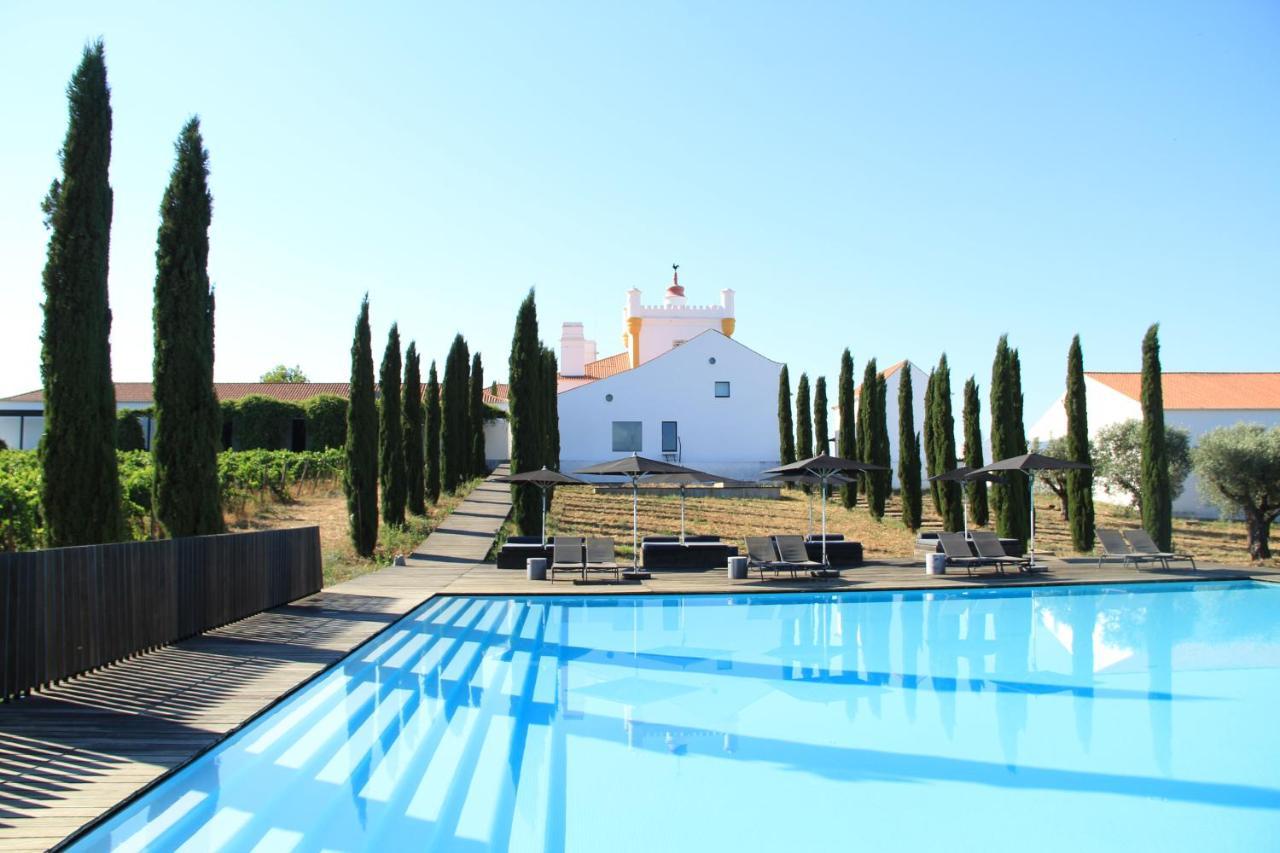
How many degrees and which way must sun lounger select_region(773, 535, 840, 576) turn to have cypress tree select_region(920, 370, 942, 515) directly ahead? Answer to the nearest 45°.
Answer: approximately 135° to its left

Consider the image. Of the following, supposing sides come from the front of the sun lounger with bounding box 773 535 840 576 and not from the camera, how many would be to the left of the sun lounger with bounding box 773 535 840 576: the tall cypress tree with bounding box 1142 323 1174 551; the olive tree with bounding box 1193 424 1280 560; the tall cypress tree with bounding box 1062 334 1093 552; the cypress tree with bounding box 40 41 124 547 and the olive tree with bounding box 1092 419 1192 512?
4

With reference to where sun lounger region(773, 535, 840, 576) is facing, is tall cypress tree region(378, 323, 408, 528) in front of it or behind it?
behind

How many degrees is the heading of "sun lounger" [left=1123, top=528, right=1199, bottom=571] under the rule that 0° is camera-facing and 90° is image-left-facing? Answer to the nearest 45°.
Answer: approximately 315°

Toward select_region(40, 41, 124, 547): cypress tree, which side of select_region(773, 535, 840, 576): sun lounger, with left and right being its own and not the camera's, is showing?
right

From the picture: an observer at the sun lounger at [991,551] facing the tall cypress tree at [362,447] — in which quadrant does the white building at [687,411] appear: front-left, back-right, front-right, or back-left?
front-right

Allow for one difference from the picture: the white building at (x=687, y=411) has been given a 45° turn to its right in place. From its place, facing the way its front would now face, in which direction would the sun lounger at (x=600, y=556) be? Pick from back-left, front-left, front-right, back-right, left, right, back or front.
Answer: front-left

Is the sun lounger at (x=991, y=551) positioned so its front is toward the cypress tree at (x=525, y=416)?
no

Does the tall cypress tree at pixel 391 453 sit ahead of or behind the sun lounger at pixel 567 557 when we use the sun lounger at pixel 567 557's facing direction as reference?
behind

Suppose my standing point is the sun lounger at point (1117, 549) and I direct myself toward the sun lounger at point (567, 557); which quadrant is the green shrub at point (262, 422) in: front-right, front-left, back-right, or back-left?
front-right

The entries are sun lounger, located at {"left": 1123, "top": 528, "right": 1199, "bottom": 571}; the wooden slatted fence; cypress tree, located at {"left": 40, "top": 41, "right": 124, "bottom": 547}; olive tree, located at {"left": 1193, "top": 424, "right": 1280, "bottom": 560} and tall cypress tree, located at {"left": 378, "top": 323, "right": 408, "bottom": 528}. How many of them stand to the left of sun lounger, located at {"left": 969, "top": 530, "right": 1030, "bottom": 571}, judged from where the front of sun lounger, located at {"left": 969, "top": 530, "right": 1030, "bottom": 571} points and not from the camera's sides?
2

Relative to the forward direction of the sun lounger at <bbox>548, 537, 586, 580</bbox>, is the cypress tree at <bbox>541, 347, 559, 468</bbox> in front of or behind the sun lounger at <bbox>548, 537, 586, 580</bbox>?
behind

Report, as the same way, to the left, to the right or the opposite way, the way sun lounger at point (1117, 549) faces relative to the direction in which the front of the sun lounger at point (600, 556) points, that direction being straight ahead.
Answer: the same way

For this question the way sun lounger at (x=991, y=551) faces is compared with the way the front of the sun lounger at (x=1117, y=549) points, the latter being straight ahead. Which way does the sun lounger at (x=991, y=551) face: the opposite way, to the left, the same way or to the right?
the same way

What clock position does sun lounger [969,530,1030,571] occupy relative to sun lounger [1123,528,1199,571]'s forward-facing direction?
sun lounger [969,530,1030,571] is roughly at 3 o'clock from sun lounger [1123,528,1199,571].

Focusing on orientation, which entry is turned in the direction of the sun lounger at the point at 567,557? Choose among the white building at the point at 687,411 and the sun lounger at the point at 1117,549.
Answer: the white building

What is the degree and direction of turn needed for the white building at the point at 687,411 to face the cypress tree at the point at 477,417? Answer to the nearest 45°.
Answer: approximately 45° to its right

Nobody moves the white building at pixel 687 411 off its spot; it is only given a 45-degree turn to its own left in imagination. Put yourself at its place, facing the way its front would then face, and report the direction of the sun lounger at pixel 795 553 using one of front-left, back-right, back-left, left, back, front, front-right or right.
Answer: front-right

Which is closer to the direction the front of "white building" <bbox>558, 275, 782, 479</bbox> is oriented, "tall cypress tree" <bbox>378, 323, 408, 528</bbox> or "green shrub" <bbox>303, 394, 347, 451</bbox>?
the tall cypress tree

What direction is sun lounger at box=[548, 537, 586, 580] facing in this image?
toward the camera

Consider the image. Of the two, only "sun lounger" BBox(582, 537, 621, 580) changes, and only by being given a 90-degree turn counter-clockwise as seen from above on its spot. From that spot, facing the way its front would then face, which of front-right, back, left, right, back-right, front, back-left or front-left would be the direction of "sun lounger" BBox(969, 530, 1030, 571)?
front

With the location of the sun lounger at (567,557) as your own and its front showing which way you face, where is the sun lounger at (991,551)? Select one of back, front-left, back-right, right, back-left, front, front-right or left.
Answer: left

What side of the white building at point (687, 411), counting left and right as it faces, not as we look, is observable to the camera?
front
